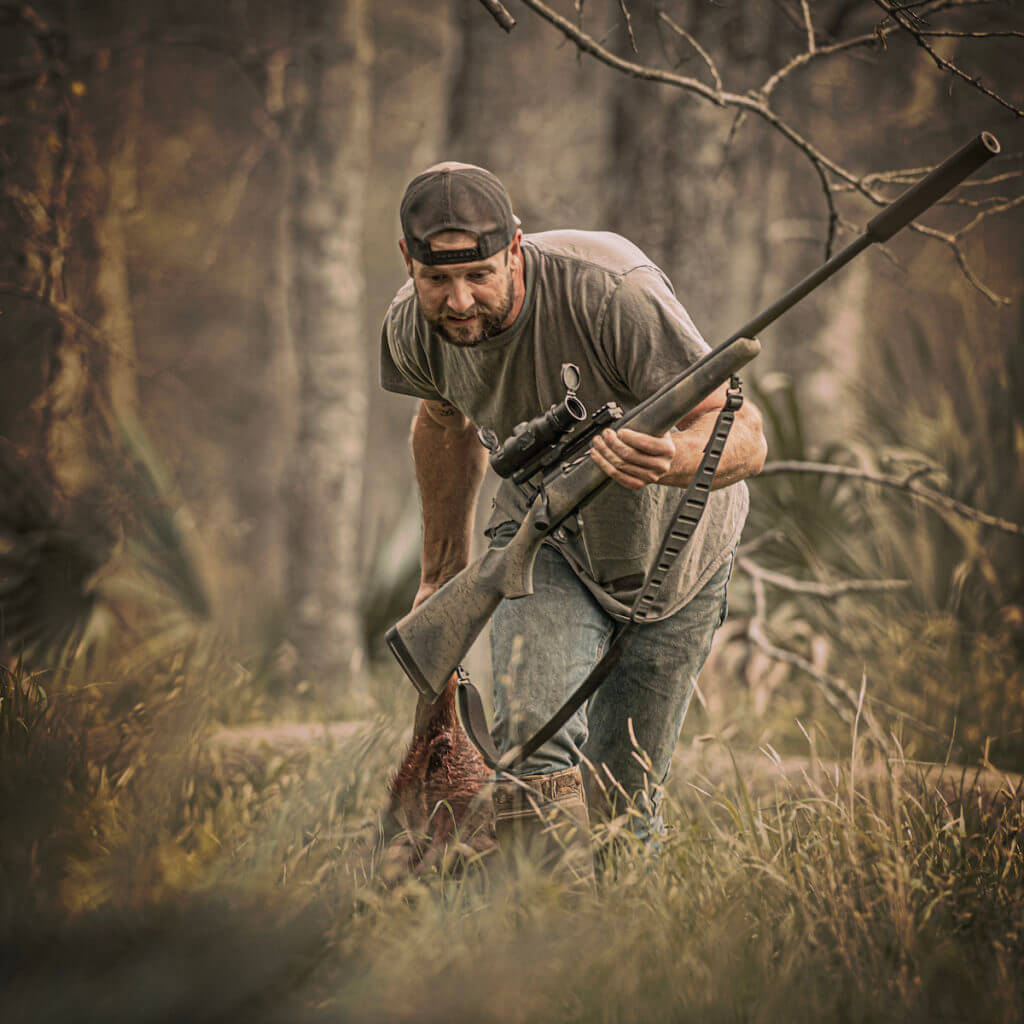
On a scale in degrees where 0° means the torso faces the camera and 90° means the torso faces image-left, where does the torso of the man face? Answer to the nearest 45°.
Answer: approximately 45°

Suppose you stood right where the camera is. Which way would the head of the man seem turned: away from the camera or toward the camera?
toward the camera
